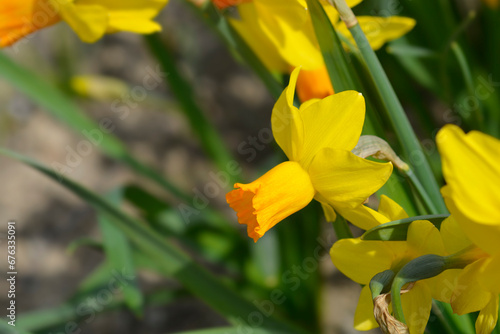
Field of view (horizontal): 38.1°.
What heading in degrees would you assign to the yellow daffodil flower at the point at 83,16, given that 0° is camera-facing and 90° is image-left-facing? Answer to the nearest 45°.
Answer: approximately 90°
